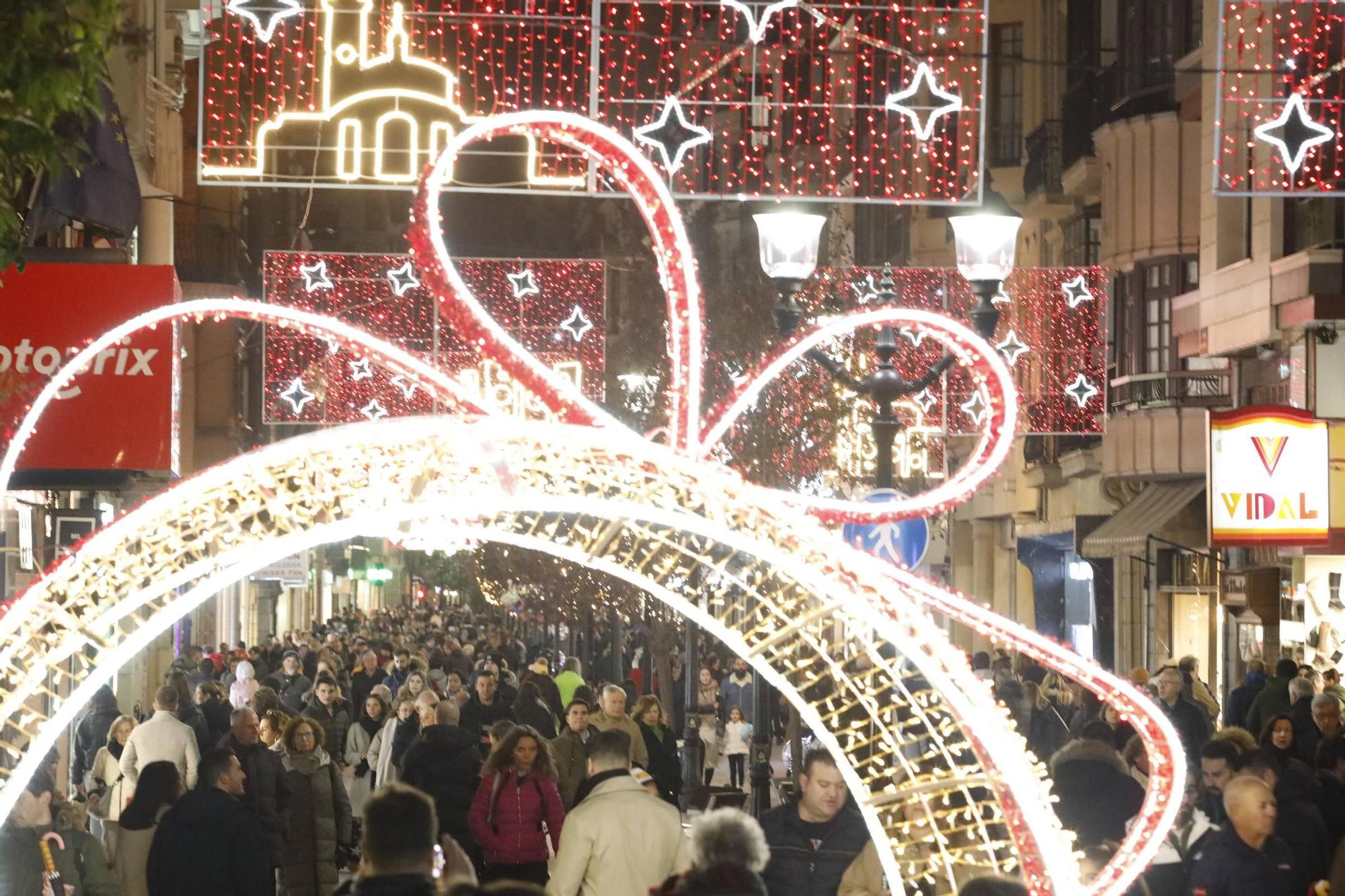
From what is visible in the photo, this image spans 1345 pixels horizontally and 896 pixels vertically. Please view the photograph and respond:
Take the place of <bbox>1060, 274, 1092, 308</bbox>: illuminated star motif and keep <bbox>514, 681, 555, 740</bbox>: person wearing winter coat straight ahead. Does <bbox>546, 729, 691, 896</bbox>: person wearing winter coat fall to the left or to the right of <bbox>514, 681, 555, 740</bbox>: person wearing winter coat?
left

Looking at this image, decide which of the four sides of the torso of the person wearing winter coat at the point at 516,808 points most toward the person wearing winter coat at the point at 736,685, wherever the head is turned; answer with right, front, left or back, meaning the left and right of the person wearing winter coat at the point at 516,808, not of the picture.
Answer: back

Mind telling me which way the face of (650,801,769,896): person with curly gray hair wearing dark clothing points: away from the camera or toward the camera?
away from the camera

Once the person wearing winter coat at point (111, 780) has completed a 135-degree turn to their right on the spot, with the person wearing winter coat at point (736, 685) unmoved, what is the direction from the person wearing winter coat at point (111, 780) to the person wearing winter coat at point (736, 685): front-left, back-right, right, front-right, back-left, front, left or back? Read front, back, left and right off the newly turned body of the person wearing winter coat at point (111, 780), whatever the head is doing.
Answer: back-right

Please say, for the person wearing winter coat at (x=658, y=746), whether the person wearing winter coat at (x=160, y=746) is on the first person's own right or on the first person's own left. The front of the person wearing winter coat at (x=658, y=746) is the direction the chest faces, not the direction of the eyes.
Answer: on the first person's own right

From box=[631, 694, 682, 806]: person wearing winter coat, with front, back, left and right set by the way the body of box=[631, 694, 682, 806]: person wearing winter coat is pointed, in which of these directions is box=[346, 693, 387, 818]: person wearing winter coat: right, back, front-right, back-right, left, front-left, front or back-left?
back-right

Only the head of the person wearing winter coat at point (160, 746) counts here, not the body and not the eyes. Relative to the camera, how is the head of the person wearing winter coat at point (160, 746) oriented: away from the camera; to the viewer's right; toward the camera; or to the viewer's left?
away from the camera

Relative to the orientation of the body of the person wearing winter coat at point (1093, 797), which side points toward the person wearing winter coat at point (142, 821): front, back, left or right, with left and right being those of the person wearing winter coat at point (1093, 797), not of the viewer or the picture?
left

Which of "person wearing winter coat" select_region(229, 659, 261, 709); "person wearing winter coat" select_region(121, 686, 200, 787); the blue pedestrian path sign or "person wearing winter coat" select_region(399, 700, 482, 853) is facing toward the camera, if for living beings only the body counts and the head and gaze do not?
the blue pedestrian path sign

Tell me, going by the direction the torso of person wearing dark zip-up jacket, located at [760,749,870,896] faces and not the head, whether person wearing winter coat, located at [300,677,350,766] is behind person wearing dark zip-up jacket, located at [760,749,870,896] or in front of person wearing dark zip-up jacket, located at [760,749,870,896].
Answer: behind

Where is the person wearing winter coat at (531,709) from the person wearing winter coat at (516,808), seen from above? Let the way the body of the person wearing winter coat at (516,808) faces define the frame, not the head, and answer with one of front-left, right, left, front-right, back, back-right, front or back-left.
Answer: back

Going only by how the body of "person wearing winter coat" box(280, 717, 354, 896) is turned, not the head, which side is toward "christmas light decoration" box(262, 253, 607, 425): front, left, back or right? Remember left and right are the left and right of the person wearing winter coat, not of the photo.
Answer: back
